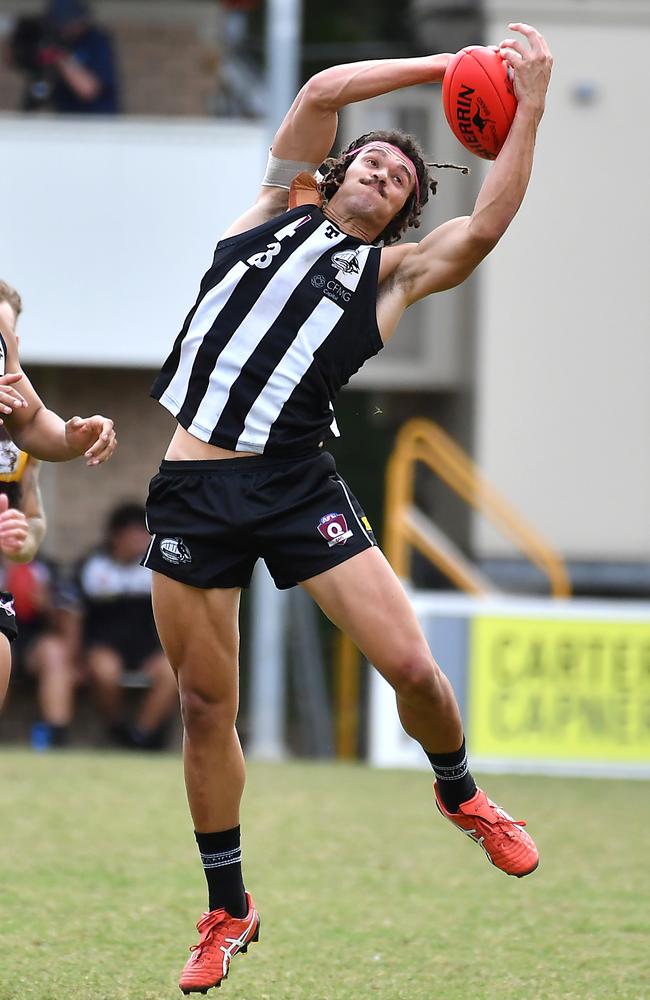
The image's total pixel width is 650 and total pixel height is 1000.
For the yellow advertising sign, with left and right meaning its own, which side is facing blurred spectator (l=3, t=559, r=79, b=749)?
right

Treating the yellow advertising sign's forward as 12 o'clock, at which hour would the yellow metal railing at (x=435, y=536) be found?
The yellow metal railing is roughly at 5 o'clock from the yellow advertising sign.

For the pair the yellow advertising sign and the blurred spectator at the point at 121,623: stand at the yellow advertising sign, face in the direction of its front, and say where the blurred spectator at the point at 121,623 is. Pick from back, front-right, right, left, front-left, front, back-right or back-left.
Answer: right

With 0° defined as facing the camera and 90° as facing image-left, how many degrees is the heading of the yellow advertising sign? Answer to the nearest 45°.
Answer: approximately 0°

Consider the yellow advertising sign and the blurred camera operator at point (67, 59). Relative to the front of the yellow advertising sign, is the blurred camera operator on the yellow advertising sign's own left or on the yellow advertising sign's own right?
on the yellow advertising sign's own right
